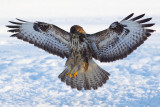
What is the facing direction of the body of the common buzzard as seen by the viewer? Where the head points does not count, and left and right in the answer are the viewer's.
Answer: facing the viewer
